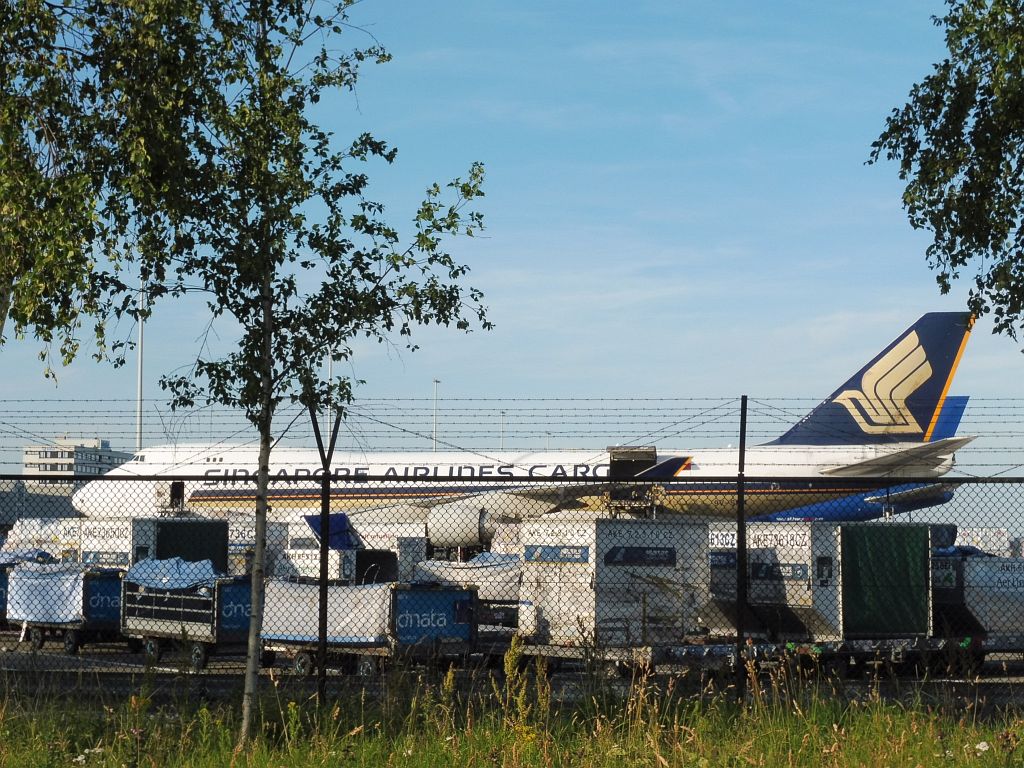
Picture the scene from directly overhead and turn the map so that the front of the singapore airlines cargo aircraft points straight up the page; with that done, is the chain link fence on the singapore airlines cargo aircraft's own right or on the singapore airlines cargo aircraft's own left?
on the singapore airlines cargo aircraft's own left

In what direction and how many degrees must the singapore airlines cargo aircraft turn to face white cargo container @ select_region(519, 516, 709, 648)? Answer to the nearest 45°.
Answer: approximately 90° to its left

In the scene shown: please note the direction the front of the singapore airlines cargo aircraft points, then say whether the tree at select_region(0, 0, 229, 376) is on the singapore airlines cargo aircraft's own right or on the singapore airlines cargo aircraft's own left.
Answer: on the singapore airlines cargo aircraft's own left

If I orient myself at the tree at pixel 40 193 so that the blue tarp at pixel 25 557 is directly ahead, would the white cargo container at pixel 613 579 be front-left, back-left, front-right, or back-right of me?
front-right

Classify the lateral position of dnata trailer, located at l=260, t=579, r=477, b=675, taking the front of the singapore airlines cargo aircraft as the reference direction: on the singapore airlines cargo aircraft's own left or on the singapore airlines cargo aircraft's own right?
on the singapore airlines cargo aircraft's own left

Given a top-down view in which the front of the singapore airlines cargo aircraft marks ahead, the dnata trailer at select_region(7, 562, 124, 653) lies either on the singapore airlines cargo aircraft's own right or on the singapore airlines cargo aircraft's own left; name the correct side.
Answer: on the singapore airlines cargo aircraft's own left

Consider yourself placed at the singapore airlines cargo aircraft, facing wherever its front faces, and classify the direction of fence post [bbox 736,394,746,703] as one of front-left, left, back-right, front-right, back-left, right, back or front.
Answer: left

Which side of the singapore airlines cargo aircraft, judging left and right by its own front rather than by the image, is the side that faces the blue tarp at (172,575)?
left

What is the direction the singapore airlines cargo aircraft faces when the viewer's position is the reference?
facing to the left of the viewer

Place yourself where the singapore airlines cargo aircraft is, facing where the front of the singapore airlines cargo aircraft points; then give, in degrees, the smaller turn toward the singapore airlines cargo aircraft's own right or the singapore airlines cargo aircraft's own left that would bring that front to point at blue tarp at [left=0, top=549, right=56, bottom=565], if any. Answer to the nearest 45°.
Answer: approximately 45° to the singapore airlines cargo aircraft's own left
